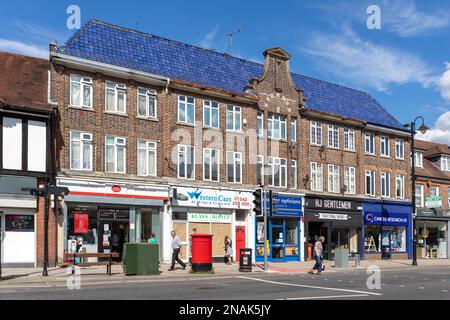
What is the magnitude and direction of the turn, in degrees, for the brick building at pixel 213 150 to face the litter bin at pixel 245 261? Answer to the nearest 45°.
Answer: approximately 45° to its right

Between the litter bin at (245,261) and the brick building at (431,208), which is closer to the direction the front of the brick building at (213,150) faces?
the litter bin

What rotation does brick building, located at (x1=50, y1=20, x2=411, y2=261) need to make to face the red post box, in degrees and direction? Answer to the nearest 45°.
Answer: approximately 45° to its right

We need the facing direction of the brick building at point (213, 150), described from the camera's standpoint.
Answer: facing the viewer and to the right of the viewer

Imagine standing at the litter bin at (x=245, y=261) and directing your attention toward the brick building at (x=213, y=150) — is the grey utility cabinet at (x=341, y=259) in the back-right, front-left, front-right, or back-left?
front-right

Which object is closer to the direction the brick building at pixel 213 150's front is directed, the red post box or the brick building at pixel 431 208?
the red post box

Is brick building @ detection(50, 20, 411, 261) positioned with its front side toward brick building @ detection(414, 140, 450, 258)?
no
